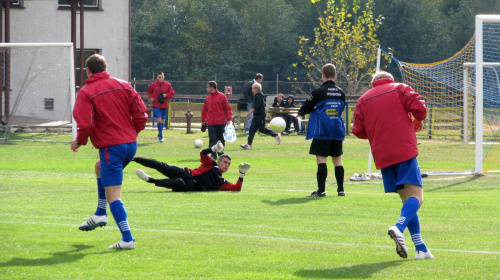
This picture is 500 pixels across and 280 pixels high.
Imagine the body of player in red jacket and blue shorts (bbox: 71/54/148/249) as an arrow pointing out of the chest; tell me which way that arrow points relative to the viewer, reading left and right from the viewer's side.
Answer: facing away from the viewer and to the left of the viewer

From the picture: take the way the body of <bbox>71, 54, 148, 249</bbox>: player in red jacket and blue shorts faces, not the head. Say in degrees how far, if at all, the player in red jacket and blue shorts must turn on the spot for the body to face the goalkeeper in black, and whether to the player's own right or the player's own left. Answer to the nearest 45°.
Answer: approximately 45° to the player's own right

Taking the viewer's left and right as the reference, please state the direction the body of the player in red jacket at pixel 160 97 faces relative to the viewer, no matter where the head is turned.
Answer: facing the viewer

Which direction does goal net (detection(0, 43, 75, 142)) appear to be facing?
toward the camera

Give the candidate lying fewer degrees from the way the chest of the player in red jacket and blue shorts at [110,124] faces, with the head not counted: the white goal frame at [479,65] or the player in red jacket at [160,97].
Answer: the player in red jacket

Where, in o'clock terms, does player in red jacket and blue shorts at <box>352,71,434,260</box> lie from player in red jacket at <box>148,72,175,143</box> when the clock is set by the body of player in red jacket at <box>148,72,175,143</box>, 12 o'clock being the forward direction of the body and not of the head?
player in red jacket and blue shorts at <box>352,71,434,260</box> is roughly at 12 o'clock from player in red jacket at <box>148,72,175,143</box>.

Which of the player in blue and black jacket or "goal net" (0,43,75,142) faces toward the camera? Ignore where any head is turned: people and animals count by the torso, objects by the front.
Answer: the goal net

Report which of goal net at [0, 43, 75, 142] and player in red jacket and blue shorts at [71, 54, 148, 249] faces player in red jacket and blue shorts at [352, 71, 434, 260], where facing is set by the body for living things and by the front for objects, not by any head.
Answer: the goal net

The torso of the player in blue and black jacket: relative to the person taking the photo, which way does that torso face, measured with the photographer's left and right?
facing away from the viewer and to the left of the viewer

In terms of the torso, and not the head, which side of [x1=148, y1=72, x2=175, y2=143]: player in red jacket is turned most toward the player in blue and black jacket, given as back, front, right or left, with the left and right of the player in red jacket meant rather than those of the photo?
front

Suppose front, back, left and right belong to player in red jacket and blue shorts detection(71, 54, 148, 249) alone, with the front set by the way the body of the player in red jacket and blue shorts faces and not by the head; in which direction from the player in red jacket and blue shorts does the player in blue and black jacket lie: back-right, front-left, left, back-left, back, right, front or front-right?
right

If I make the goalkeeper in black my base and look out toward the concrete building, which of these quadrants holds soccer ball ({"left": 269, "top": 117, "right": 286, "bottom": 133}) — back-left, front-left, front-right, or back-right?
front-right

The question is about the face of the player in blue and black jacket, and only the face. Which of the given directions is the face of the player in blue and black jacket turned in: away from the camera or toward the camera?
away from the camera
